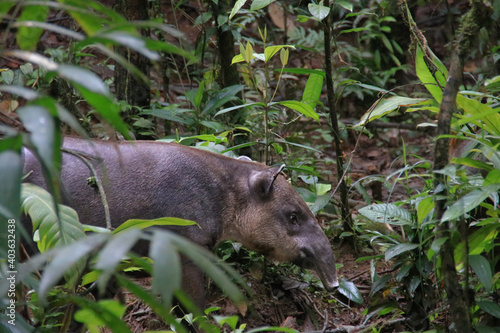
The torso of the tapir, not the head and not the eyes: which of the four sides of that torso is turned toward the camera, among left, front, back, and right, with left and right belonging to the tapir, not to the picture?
right

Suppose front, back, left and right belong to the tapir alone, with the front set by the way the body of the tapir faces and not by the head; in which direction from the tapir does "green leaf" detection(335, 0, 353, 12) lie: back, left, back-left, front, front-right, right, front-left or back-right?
front-left

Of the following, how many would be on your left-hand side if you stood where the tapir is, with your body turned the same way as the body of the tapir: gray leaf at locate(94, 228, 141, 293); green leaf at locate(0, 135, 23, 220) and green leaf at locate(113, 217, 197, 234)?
0

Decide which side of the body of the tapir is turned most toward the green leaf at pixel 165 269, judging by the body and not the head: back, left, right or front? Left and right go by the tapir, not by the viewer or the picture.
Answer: right

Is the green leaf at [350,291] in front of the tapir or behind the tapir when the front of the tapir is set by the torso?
in front

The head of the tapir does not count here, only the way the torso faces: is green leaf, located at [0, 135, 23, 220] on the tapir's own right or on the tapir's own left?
on the tapir's own right

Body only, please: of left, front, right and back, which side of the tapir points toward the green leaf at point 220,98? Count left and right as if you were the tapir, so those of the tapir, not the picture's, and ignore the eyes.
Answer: left

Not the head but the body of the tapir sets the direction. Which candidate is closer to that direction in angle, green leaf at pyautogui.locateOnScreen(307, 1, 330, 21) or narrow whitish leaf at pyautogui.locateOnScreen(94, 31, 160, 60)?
the green leaf

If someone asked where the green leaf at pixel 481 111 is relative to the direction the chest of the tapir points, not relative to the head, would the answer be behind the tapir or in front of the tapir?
in front

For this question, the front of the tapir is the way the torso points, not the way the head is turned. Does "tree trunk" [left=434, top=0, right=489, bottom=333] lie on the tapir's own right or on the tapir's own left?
on the tapir's own right

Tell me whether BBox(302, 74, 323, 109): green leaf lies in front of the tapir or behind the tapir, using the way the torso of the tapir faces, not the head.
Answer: in front

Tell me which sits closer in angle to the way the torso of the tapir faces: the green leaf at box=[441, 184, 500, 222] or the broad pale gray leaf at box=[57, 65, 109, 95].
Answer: the green leaf

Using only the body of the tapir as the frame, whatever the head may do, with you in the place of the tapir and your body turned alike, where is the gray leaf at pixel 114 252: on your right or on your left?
on your right

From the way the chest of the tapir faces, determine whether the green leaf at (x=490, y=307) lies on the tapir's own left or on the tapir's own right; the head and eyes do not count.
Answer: on the tapir's own right
